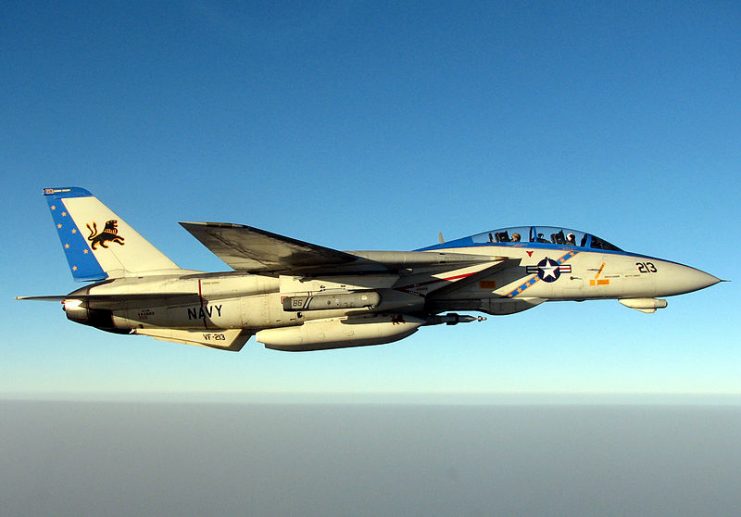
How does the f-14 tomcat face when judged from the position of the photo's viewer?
facing to the right of the viewer
